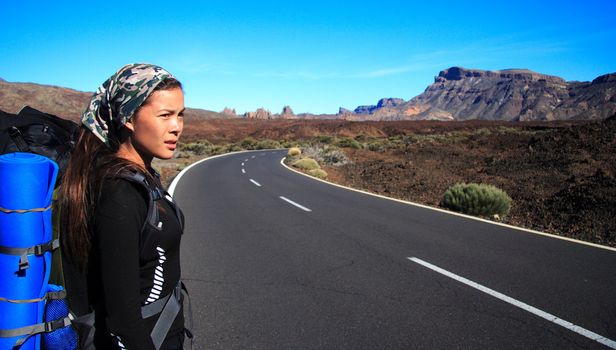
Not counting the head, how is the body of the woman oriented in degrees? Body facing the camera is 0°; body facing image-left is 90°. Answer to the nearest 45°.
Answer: approximately 270°

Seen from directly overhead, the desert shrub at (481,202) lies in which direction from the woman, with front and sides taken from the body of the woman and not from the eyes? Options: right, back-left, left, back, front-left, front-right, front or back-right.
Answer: front-left
